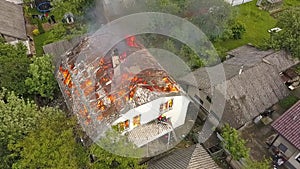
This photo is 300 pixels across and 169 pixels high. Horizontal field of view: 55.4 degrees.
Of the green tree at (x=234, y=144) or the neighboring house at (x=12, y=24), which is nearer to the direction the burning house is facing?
the green tree

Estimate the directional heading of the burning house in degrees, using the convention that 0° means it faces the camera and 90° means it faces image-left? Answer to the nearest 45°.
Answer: approximately 315°

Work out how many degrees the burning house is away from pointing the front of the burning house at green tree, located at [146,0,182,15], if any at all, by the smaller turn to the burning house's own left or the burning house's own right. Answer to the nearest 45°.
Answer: approximately 90° to the burning house's own left

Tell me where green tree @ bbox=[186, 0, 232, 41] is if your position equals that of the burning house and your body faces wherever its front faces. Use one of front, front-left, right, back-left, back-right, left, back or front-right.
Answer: left

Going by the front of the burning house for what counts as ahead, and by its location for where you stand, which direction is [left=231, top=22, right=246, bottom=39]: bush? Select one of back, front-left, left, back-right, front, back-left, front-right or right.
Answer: left

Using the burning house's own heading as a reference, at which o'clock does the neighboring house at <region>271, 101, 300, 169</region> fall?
The neighboring house is roughly at 11 o'clock from the burning house.

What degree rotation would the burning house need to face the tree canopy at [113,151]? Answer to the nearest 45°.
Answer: approximately 45° to its right

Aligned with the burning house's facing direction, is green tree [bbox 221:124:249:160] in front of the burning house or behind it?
in front

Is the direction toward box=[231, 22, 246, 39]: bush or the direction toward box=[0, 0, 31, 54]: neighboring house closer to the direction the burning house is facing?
the bush

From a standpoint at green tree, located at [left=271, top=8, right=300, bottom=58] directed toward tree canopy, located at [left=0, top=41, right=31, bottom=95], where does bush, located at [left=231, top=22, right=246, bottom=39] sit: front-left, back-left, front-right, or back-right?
front-right

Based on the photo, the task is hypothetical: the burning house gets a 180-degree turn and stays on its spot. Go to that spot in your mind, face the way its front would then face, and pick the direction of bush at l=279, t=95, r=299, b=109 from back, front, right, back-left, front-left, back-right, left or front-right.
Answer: back-right

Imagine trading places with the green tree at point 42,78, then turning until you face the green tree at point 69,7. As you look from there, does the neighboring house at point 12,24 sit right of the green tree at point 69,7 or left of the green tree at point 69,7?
left

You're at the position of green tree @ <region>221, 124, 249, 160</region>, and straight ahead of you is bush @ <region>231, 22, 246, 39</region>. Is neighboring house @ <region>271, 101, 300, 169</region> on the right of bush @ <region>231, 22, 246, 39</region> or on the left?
right
